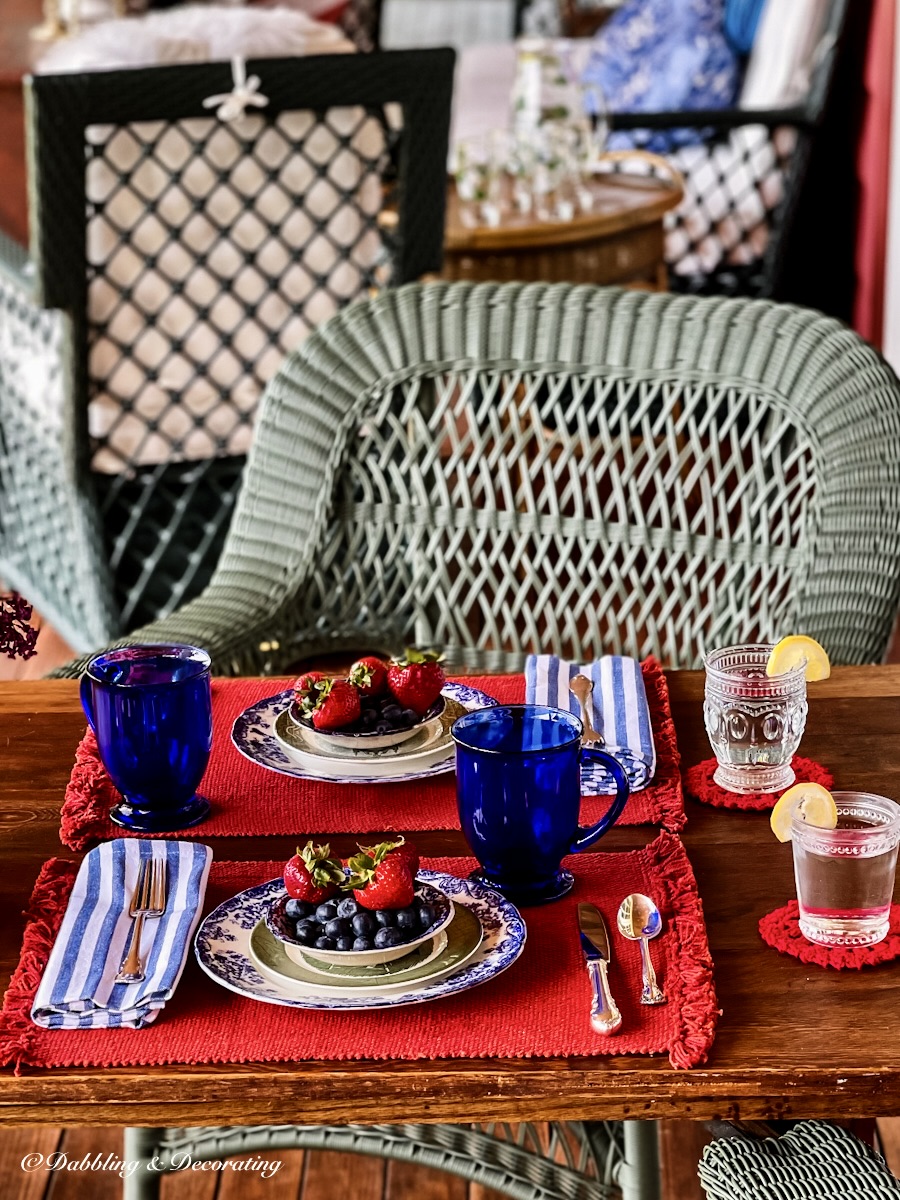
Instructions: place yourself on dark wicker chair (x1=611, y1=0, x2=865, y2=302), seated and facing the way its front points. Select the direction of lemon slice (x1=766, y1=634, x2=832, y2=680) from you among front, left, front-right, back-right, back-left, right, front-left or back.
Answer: left

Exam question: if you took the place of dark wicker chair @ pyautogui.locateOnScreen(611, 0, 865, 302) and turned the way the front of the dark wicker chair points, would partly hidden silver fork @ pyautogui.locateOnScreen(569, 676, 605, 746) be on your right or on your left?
on your left

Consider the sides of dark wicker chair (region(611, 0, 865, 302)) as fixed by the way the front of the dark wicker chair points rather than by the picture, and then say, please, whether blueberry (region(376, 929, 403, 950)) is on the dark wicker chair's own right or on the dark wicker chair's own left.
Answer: on the dark wicker chair's own left

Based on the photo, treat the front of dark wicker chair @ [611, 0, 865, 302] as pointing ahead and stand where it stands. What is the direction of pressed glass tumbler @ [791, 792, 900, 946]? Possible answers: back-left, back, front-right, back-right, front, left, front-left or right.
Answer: left

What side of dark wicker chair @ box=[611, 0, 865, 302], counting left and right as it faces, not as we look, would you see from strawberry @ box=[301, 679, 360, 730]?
left

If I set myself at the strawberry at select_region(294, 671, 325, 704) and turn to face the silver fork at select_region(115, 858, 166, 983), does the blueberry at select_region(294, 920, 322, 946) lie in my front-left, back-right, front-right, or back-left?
front-left

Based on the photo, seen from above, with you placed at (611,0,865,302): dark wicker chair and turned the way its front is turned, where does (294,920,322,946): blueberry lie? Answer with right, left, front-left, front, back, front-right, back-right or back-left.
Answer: left

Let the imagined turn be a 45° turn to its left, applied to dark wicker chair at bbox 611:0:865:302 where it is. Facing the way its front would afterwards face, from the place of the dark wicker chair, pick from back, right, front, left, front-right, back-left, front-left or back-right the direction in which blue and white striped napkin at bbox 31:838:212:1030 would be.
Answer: front-left

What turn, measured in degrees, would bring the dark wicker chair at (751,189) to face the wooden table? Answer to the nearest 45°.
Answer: approximately 90° to its left

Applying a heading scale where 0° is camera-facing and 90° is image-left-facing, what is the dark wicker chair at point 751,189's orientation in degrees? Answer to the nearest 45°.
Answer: approximately 90°

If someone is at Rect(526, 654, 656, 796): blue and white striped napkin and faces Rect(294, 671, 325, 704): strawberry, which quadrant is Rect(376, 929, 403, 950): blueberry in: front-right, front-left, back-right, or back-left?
front-left

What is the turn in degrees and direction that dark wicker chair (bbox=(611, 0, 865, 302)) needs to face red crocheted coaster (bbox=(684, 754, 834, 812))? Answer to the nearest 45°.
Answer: approximately 90° to its left

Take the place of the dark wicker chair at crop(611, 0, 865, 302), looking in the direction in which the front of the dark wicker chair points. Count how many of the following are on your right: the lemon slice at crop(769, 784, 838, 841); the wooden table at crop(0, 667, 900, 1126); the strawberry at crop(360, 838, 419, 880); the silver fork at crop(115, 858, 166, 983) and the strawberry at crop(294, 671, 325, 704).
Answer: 0
